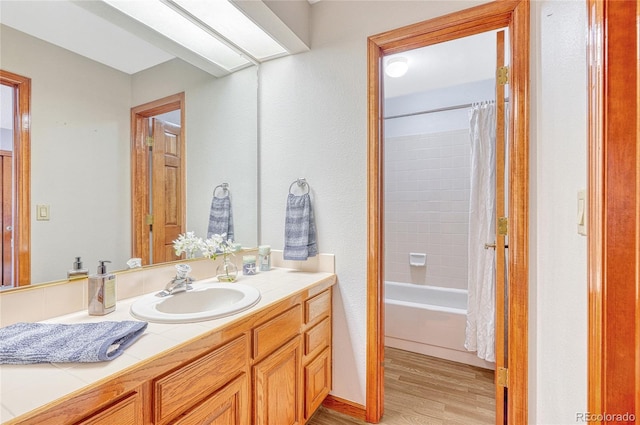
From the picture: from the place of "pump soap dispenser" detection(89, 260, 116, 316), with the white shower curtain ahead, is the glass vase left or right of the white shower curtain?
left

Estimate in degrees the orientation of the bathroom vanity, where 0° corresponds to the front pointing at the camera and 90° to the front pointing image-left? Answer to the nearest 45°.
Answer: approximately 315°
